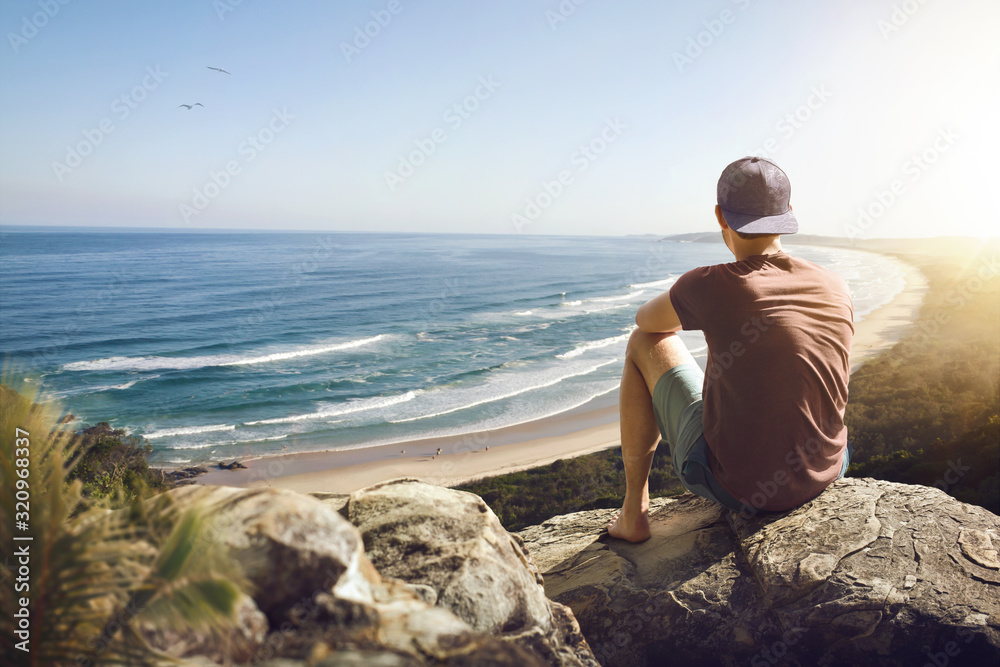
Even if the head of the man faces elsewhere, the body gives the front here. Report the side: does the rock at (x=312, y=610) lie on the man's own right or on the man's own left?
on the man's own left

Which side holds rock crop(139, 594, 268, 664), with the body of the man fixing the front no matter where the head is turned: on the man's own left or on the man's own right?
on the man's own left

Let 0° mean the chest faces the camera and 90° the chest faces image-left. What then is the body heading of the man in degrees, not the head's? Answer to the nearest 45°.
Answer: approximately 135°

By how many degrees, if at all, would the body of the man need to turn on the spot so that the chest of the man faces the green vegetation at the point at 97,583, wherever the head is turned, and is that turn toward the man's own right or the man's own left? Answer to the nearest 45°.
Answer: approximately 90° to the man's own left

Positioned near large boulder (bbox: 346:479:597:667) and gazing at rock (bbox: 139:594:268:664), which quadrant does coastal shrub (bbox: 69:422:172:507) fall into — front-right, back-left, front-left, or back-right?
back-right

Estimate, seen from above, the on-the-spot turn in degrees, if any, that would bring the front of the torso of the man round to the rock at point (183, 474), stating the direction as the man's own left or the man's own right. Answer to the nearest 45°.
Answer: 0° — they already face it
